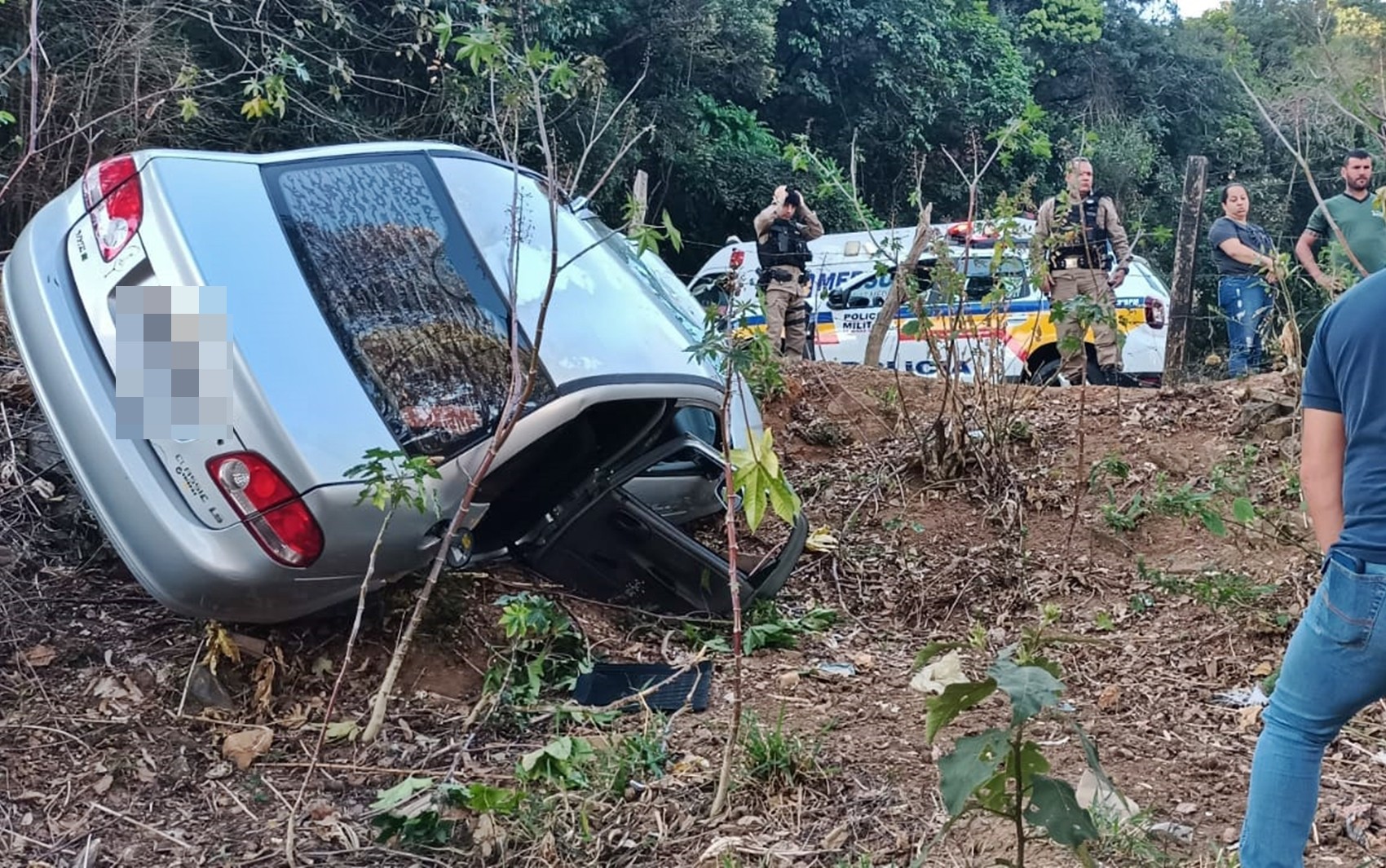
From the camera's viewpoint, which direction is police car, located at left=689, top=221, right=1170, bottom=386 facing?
to the viewer's left

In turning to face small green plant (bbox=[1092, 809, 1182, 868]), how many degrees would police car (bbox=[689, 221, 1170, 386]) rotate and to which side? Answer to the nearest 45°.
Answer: approximately 90° to its left

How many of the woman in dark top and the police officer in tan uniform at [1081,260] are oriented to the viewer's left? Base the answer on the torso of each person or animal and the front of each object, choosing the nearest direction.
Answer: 0

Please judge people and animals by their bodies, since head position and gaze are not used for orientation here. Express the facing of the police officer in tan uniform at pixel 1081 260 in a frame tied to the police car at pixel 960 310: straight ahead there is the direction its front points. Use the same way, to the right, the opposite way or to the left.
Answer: to the left

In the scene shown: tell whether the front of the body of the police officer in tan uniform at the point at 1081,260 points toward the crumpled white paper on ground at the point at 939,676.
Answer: yes

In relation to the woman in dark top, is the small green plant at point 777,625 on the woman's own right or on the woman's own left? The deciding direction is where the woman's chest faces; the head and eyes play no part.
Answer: on the woman's own right

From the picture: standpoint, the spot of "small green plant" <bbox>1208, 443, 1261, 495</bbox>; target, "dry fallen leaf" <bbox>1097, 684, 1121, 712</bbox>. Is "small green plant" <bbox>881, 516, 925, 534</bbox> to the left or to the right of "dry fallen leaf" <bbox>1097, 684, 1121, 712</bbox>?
right

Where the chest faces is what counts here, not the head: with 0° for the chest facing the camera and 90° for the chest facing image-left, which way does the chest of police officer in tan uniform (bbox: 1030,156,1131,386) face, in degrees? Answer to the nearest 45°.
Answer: approximately 0°

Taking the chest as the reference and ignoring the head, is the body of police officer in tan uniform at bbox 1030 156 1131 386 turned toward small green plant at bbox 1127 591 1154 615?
yes

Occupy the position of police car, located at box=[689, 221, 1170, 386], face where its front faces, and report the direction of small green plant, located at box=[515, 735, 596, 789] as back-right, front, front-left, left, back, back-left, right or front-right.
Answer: left
